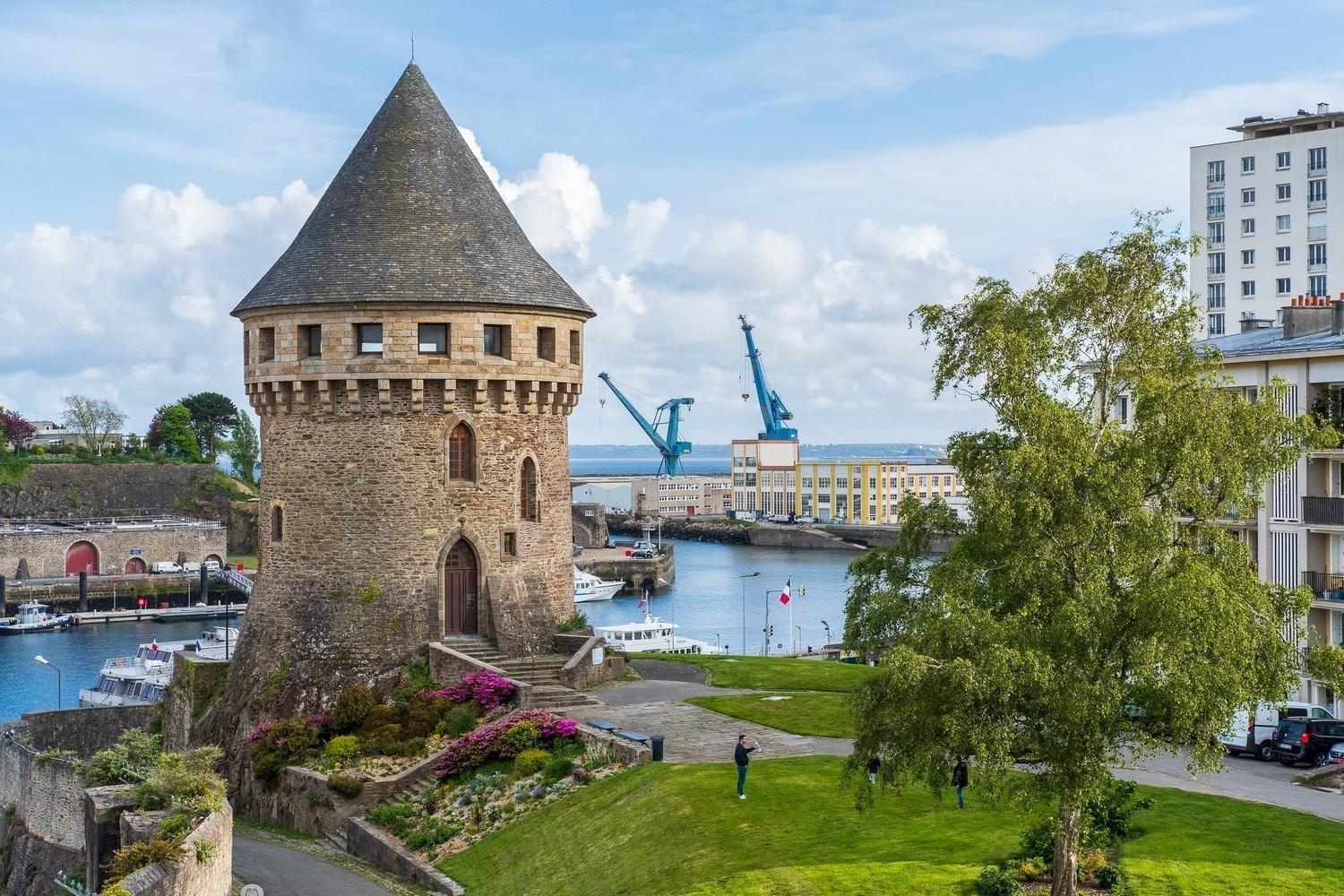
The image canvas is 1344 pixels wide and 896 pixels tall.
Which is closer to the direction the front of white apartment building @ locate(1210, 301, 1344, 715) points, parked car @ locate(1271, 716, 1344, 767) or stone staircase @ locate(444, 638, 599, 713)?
the stone staircase

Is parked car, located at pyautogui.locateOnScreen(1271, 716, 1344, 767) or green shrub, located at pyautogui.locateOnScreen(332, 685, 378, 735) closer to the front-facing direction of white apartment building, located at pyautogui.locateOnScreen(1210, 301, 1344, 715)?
the green shrub

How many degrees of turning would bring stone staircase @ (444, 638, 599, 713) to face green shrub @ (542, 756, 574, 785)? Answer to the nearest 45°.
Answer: approximately 45° to its right

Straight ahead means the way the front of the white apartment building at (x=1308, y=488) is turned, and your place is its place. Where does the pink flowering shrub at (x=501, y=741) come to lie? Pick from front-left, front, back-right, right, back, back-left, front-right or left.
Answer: front

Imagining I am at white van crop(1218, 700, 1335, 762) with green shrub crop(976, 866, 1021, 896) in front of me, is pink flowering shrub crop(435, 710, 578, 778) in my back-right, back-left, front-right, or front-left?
front-right

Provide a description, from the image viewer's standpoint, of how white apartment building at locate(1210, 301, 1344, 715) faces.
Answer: facing the viewer and to the left of the viewer

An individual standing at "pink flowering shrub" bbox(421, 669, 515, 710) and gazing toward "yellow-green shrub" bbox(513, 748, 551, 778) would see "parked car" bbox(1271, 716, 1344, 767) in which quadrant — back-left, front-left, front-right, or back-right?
front-left

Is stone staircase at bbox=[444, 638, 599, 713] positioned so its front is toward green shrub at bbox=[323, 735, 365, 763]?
no

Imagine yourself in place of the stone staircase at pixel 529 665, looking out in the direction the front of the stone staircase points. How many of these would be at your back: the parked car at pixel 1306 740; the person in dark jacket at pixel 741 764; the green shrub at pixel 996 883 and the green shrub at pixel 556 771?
0

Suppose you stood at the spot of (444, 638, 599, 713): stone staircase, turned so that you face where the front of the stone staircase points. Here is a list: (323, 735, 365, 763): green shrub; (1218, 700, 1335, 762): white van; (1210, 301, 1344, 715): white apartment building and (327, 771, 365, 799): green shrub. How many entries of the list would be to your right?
2

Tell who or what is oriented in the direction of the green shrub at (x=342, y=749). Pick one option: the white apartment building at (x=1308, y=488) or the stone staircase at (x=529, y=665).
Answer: the white apartment building

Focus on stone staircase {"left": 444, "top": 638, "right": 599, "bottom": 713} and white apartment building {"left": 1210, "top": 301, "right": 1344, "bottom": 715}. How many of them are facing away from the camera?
0

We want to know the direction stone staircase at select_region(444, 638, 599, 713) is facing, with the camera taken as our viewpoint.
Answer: facing the viewer and to the right of the viewer

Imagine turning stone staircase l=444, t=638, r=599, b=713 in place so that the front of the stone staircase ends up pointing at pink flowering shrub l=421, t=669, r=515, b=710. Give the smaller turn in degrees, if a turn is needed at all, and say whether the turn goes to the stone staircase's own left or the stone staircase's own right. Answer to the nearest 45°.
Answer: approximately 90° to the stone staircase's own right

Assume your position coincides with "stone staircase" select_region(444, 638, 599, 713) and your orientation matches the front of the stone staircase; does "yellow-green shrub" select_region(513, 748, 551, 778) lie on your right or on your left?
on your right

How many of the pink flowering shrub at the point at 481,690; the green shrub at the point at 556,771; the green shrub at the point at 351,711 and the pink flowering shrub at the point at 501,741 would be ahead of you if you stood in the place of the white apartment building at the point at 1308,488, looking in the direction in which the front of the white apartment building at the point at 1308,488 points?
4

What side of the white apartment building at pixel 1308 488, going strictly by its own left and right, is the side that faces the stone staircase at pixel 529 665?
front

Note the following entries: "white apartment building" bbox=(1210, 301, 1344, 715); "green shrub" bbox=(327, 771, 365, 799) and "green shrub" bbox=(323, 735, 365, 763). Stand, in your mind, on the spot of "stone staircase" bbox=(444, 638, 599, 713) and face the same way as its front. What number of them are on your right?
2

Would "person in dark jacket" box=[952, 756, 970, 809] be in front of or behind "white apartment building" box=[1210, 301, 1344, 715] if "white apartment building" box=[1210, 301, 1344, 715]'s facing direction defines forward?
in front
